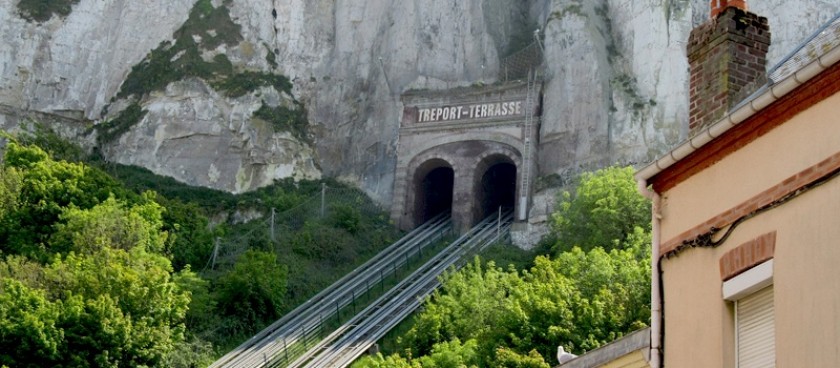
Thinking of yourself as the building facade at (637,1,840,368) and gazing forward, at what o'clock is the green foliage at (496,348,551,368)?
The green foliage is roughly at 4 o'clock from the building facade.

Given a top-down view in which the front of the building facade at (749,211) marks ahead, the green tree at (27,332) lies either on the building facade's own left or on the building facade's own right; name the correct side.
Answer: on the building facade's own right

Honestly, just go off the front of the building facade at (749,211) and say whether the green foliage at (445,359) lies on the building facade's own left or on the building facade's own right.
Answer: on the building facade's own right

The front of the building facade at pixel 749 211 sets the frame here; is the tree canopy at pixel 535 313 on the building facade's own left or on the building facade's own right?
on the building facade's own right

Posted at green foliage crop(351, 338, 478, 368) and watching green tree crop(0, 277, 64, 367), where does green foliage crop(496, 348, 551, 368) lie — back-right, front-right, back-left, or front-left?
back-left

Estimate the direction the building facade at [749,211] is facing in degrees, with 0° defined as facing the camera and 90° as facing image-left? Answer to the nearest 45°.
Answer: approximately 45°
